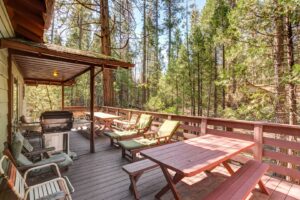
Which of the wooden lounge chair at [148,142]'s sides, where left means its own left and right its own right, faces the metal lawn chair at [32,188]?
front

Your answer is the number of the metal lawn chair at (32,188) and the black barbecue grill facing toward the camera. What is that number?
1

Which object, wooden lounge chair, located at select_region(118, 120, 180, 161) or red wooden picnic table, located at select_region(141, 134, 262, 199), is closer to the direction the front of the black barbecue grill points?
the red wooden picnic table

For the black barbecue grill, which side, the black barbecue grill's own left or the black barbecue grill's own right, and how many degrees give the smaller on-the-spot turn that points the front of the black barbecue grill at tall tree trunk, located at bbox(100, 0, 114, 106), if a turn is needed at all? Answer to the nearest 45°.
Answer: approximately 135° to the black barbecue grill's own left

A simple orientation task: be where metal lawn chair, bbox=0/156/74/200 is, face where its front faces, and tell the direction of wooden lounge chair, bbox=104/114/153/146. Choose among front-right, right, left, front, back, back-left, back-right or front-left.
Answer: front-left

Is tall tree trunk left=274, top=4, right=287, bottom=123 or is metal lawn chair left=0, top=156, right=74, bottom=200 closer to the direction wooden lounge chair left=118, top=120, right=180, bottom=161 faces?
the metal lawn chair

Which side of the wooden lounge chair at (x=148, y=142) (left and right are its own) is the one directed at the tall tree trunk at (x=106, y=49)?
right

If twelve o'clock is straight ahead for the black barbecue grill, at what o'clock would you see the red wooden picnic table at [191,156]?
The red wooden picnic table is roughly at 11 o'clock from the black barbecue grill.

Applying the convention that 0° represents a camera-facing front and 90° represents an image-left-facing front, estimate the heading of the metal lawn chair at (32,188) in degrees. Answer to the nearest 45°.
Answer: approximately 270°

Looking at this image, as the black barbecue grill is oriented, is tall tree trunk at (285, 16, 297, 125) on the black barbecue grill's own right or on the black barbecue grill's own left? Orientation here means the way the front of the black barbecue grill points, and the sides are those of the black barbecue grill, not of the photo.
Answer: on the black barbecue grill's own left

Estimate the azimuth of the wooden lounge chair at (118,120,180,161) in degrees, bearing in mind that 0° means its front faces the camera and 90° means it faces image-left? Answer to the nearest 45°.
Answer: approximately 45°

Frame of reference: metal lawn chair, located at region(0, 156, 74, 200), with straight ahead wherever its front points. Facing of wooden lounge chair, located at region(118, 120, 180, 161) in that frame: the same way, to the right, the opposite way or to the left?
the opposite way
